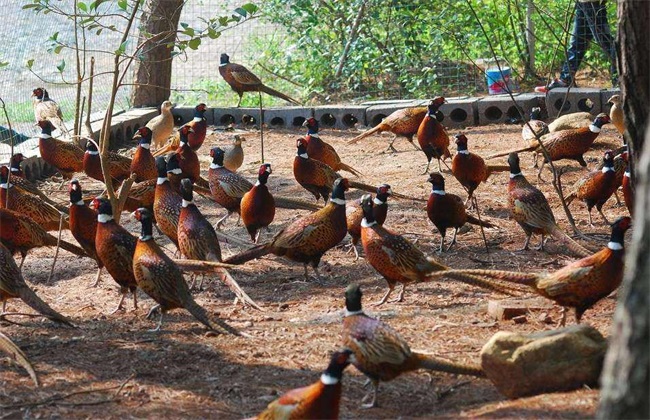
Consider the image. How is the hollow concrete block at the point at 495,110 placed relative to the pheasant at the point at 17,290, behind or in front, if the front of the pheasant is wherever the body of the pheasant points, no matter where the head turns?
behind

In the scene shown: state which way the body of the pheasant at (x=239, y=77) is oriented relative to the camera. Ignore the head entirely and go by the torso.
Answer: to the viewer's left

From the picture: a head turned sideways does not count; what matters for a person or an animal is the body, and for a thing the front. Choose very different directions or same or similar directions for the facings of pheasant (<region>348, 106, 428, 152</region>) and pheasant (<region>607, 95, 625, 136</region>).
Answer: very different directions

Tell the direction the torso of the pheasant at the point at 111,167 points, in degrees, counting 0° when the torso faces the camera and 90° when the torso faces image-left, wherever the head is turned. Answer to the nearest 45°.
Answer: approximately 90°

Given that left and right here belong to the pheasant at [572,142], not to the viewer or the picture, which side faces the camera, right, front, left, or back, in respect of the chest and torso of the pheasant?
right

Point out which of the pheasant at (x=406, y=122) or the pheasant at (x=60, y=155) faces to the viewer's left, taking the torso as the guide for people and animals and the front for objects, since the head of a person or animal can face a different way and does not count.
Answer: the pheasant at (x=60, y=155)

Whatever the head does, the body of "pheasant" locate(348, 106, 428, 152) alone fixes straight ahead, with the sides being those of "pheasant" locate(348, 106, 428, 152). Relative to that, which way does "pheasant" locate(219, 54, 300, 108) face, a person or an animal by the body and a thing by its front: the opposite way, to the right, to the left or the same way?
the opposite way

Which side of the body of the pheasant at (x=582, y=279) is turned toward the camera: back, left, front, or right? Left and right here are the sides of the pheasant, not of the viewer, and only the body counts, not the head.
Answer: right

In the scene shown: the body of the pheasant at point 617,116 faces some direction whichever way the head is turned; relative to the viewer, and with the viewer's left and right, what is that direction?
facing to the left of the viewer

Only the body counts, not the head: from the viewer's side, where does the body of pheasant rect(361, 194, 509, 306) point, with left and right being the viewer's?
facing to the left of the viewer

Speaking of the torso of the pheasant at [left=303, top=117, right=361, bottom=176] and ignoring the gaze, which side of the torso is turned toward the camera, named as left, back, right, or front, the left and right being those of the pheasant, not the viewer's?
left

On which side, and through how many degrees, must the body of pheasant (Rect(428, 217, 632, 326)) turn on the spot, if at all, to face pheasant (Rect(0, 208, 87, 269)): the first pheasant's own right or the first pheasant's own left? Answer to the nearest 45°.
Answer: approximately 180°

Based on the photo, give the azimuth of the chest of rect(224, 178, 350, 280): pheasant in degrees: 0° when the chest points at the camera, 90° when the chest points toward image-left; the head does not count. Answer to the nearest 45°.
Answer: approximately 270°
